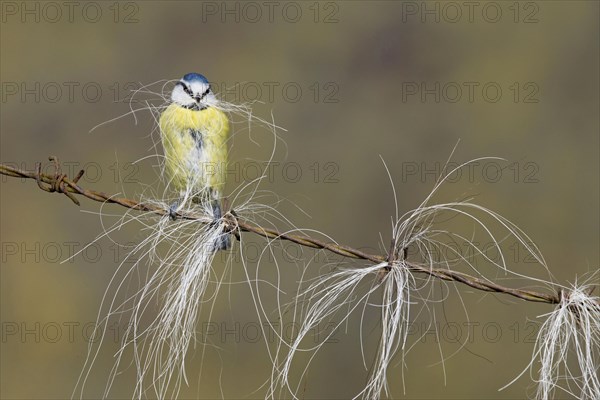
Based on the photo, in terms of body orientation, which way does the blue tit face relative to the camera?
toward the camera
